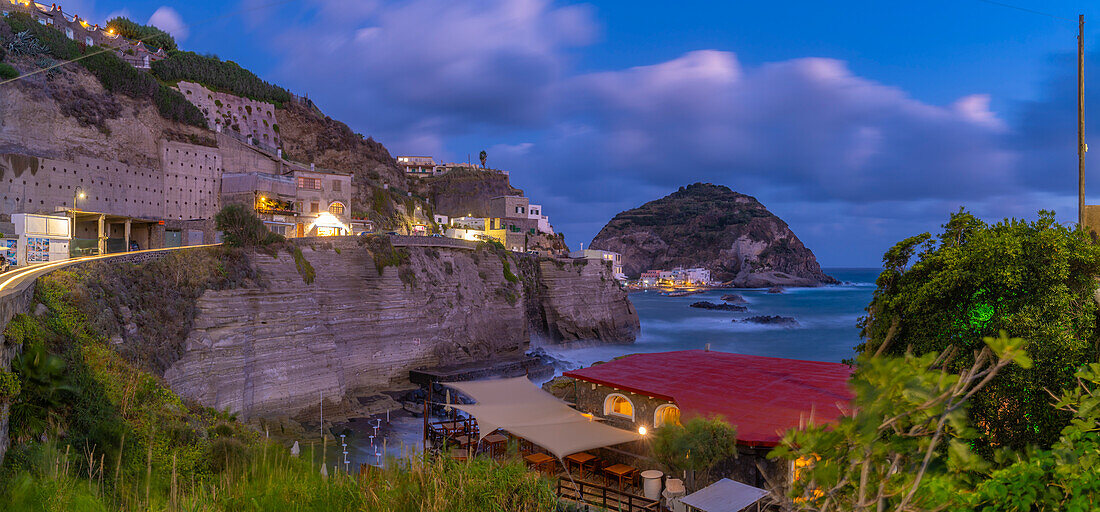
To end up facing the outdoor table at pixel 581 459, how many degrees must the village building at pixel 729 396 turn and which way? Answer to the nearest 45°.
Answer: approximately 45° to its right

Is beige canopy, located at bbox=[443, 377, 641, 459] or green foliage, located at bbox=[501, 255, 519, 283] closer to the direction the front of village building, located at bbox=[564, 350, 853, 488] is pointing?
the beige canopy

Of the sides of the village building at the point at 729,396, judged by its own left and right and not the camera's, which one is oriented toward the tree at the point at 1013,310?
left

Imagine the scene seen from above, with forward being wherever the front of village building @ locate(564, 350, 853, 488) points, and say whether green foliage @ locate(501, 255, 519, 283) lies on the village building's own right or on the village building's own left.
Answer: on the village building's own right

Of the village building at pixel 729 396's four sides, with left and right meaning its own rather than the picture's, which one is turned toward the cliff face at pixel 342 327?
right

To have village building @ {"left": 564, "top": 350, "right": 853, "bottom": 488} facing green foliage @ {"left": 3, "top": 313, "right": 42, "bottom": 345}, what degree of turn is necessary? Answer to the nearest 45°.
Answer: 0° — it already faces it

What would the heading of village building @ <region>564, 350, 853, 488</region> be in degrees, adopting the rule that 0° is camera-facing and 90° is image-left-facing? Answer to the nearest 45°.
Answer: approximately 45°

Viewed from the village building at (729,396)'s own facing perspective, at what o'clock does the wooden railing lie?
The wooden railing is roughly at 12 o'clock from the village building.
